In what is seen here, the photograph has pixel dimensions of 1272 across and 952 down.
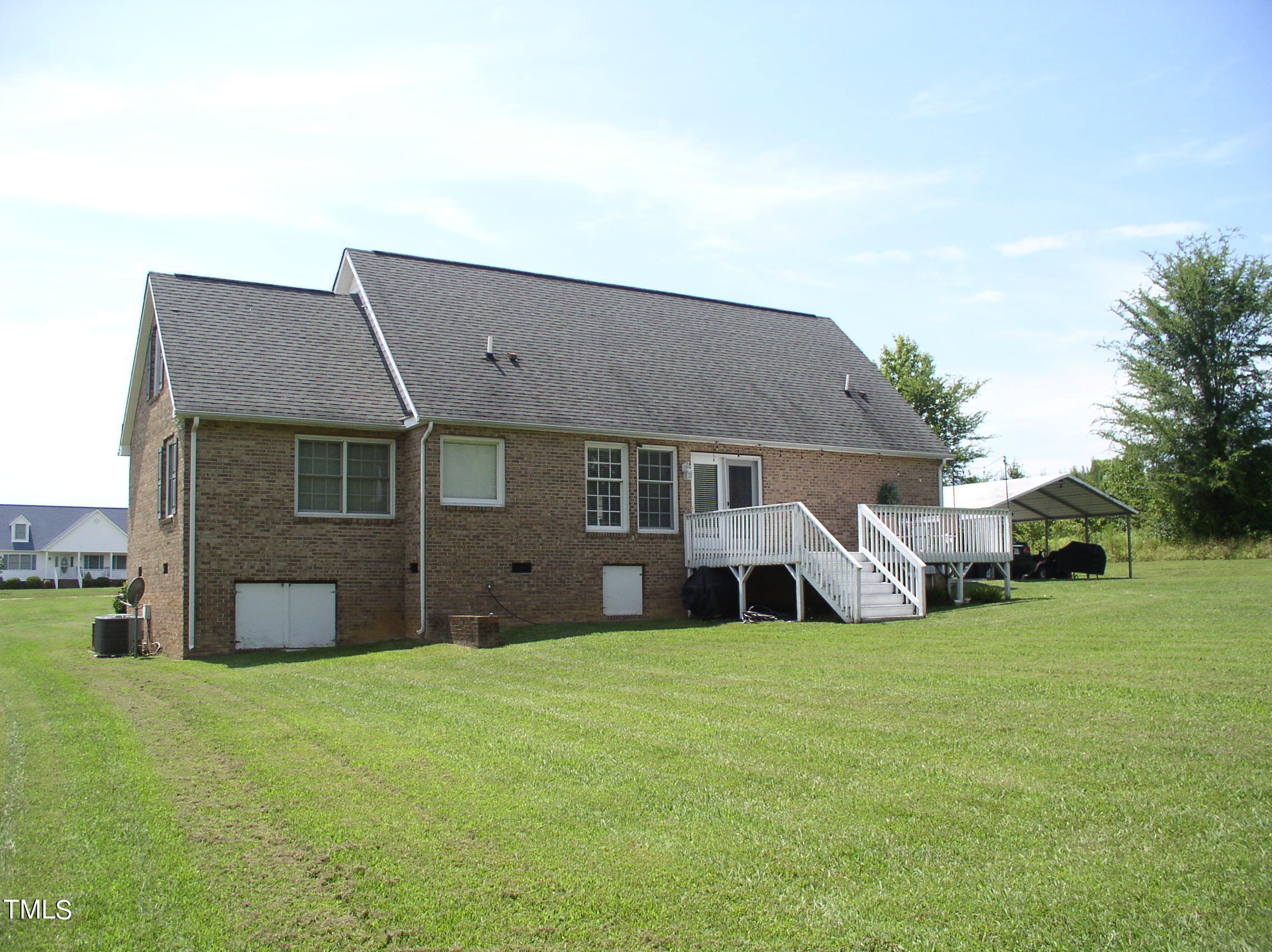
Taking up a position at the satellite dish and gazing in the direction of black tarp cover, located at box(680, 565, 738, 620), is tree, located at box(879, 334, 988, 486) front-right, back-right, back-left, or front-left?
front-left

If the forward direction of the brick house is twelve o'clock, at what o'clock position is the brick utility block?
The brick utility block is roughly at 7 o'clock from the brick house.

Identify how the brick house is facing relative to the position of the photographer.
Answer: facing away from the viewer and to the left of the viewer

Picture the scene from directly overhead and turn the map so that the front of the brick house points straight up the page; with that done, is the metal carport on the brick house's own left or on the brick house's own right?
on the brick house's own right

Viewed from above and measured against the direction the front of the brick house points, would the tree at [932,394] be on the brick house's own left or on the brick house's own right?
on the brick house's own right

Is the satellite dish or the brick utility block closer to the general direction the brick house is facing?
the satellite dish

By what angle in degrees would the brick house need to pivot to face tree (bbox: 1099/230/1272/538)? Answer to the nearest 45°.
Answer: approximately 90° to its right

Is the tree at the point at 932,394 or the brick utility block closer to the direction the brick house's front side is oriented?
the tree
